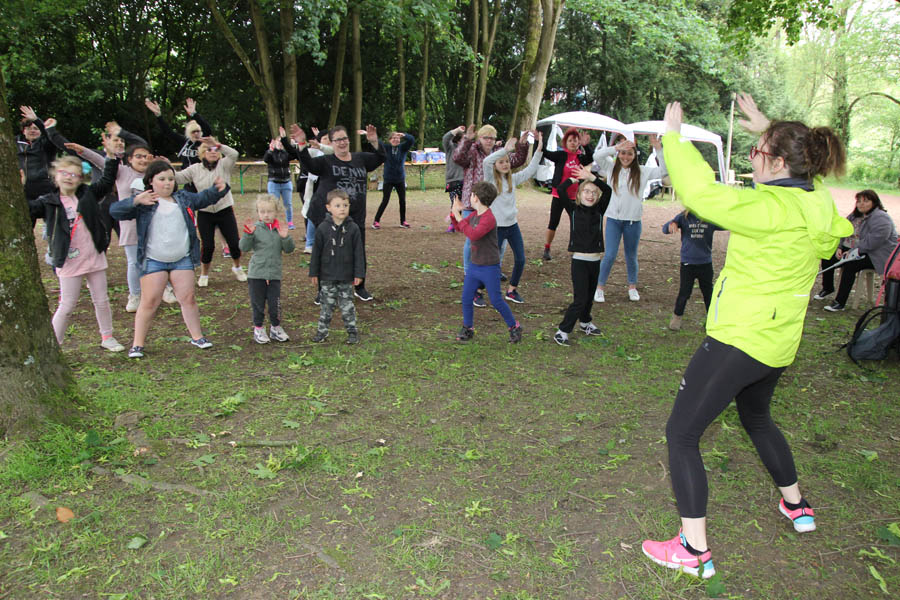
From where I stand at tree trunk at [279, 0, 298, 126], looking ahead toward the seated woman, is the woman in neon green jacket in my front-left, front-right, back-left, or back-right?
front-right

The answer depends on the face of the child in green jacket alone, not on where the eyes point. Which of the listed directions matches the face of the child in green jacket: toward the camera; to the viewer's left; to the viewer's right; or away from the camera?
toward the camera

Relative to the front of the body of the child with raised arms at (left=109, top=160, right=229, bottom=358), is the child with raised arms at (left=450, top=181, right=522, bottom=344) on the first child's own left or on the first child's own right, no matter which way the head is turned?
on the first child's own left

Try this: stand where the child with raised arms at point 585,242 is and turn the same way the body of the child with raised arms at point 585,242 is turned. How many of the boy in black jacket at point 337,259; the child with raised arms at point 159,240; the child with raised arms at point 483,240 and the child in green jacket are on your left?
0

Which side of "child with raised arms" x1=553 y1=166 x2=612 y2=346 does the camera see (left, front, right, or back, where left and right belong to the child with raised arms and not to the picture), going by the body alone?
front

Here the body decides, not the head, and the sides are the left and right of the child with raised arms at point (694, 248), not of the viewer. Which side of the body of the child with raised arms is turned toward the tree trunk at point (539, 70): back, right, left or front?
back

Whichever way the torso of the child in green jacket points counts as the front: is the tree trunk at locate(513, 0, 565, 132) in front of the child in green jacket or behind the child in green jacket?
behind

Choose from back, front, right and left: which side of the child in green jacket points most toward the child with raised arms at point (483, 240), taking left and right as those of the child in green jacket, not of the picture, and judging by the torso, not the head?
left

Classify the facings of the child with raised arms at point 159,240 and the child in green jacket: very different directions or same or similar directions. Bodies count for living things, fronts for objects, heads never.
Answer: same or similar directions

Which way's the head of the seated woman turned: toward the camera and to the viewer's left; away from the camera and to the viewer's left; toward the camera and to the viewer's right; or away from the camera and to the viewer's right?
toward the camera and to the viewer's left

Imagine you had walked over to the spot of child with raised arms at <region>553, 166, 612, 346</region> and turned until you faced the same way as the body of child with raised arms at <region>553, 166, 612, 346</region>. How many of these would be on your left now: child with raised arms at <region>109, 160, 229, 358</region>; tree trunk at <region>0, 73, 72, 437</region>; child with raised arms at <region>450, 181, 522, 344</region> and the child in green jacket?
0

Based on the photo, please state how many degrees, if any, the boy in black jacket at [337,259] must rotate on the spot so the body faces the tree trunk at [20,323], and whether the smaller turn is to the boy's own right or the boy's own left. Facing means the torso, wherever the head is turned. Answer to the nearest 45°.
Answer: approximately 45° to the boy's own right

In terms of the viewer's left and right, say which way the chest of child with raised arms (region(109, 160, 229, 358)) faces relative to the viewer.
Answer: facing the viewer
